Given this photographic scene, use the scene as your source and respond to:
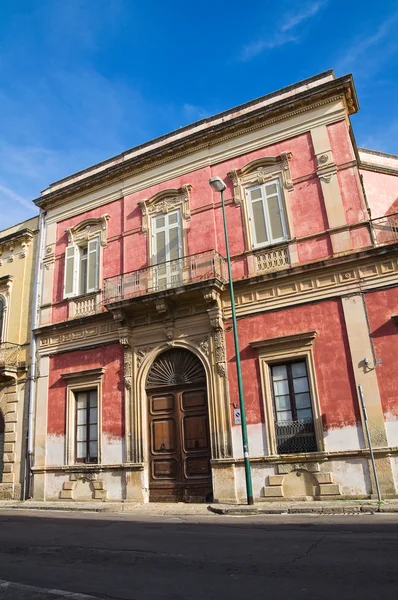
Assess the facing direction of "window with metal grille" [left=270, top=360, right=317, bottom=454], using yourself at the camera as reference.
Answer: facing the viewer and to the left of the viewer

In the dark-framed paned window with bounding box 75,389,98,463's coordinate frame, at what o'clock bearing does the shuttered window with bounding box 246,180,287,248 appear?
the shuttered window with bounding box 246,180,287,248 is roughly at 9 o'clock from the dark-framed paned window with bounding box 75,389,98,463.

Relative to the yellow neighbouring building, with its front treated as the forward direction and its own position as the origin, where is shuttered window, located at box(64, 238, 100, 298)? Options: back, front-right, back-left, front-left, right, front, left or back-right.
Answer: left

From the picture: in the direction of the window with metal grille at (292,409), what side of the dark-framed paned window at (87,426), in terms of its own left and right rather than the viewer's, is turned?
left

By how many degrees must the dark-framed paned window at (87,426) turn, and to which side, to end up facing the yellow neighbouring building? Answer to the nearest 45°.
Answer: approximately 90° to its right

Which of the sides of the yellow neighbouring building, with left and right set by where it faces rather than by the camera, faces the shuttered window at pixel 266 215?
left

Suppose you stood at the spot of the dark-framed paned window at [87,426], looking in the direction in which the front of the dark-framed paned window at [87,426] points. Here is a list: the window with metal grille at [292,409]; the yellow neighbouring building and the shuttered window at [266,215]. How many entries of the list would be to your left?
2
